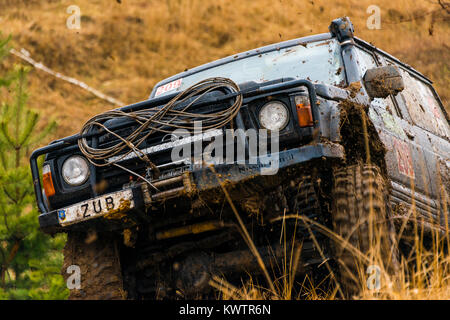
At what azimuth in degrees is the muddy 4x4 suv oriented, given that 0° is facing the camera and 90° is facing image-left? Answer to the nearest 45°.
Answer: approximately 45°

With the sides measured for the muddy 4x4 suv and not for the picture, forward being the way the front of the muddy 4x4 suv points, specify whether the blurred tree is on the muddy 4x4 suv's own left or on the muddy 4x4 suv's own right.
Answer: on the muddy 4x4 suv's own right
